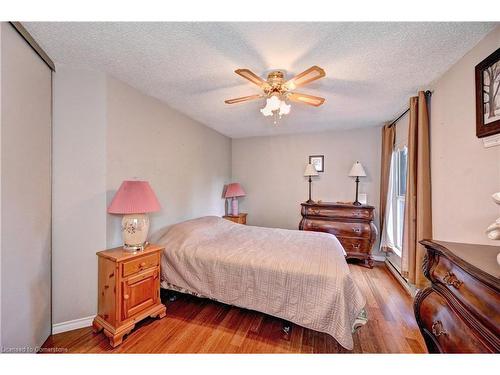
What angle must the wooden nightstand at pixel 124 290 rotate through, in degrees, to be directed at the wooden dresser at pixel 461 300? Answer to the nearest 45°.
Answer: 0° — it already faces it

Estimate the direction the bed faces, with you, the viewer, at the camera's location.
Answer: facing the viewer and to the right of the viewer

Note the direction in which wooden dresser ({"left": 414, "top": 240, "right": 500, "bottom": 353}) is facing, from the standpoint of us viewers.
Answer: facing the viewer and to the left of the viewer

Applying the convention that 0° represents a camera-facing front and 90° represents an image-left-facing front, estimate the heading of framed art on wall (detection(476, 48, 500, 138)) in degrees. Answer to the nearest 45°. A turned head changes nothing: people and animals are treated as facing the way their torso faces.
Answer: approximately 45°

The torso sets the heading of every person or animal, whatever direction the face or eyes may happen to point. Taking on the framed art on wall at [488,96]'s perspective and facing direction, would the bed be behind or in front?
in front

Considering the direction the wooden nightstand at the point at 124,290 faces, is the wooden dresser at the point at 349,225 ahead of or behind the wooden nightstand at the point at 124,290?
ahead

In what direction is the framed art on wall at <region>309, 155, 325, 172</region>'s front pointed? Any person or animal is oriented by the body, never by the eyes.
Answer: toward the camera

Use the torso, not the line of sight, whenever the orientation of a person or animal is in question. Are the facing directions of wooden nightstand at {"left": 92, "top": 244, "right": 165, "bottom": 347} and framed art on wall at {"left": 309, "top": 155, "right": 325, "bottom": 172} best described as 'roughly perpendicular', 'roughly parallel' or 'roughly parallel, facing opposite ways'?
roughly perpendicular

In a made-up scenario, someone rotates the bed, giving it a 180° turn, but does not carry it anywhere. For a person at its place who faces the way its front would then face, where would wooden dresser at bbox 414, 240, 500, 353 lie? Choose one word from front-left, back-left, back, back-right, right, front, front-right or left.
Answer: back

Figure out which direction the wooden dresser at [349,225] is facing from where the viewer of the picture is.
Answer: facing the viewer

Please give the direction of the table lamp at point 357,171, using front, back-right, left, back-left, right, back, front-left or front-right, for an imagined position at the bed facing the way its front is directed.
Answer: left

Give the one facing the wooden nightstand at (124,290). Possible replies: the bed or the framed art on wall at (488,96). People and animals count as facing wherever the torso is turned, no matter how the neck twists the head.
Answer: the framed art on wall

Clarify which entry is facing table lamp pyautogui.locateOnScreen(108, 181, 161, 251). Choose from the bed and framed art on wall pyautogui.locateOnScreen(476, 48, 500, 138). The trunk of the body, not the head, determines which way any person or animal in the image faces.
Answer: the framed art on wall

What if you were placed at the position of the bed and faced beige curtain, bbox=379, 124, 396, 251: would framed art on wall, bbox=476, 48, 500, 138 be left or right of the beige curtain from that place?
right

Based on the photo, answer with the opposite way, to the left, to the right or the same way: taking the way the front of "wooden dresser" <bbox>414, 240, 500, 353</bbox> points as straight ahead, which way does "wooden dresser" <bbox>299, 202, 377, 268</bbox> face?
to the left
